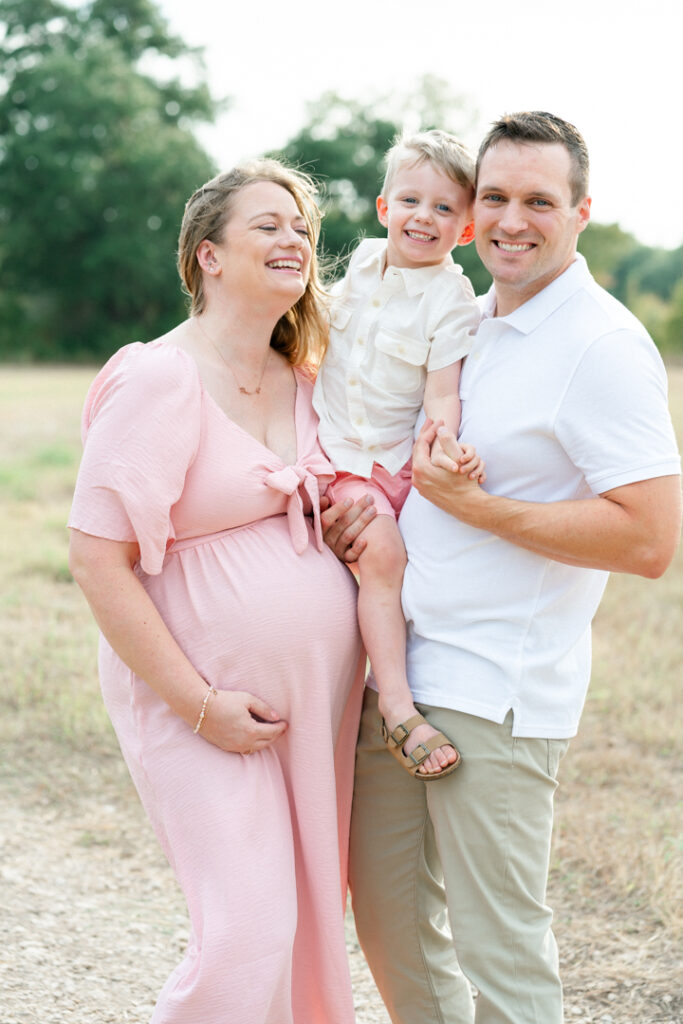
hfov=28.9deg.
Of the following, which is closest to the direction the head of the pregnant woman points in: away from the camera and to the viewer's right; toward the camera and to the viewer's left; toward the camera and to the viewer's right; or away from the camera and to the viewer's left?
toward the camera and to the viewer's right

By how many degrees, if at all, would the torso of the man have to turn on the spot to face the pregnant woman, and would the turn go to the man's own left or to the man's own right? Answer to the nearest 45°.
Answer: approximately 45° to the man's own right

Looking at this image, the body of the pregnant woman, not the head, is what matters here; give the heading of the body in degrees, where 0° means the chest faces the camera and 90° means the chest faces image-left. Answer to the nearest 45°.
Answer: approximately 315°

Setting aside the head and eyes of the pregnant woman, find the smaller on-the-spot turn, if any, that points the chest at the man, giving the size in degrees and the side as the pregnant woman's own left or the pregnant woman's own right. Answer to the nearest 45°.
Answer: approximately 45° to the pregnant woman's own left
